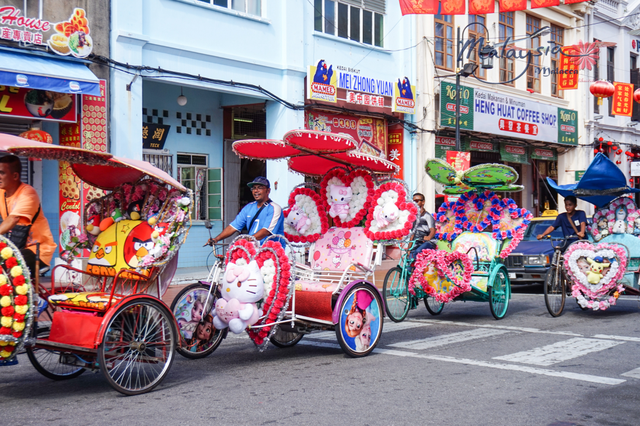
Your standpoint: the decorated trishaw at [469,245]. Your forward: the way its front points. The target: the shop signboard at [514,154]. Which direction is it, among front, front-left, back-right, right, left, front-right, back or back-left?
back-right

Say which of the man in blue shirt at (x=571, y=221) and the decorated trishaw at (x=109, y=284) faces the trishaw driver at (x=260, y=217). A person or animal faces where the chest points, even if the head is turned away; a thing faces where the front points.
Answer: the man in blue shirt

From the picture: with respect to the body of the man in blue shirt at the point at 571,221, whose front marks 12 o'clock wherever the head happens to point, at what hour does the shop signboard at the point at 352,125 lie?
The shop signboard is roughly at 3 o'clock from the man in blue shirt.

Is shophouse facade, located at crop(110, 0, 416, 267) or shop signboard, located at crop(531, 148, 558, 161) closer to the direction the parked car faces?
the shophouse facade

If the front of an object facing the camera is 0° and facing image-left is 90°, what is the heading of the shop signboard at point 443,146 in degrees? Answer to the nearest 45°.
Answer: approximately 315°

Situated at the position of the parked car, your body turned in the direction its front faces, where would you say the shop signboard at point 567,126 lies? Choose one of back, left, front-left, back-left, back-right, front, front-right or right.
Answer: back-right

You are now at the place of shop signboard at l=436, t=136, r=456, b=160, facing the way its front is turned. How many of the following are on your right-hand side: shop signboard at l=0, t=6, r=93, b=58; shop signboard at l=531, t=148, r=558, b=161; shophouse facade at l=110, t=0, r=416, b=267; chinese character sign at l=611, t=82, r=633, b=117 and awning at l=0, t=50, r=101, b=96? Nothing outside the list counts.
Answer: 3

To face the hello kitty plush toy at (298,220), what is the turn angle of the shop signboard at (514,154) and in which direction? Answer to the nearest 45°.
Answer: approximately 45° to its right
